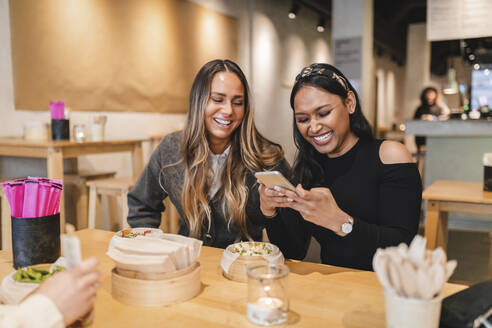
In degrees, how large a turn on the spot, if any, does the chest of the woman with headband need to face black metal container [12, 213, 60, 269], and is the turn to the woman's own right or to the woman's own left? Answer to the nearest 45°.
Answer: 0° — they already face it

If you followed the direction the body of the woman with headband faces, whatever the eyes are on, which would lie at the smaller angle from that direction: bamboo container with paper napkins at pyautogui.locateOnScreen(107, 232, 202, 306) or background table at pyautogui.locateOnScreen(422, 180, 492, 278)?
the bamboo container with paper napkins

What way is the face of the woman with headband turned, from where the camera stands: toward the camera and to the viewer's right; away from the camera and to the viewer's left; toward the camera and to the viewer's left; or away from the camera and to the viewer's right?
toward the camera and to the viewer's left

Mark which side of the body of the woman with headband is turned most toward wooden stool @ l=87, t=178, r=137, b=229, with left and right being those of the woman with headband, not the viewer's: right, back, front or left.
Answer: right

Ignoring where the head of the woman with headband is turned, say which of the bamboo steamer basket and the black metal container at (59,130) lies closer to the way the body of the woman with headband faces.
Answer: the bamboo steamer basket

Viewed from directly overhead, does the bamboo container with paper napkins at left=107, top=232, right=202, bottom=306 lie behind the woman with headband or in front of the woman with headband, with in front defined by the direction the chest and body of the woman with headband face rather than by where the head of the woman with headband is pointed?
in front

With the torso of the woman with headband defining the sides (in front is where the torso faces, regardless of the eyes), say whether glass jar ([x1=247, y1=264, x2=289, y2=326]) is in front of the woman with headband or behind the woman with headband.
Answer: in front

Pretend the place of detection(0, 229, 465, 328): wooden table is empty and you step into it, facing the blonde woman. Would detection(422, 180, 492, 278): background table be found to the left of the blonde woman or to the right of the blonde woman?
right

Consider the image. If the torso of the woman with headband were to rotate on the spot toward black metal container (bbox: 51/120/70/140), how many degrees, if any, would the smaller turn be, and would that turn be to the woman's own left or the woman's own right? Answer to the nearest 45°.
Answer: approximately 90° to the woman's own right

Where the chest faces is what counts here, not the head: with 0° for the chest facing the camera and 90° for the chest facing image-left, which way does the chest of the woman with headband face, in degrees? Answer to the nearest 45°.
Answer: approximately 45°

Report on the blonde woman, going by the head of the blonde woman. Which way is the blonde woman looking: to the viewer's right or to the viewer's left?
to the viewer's right
